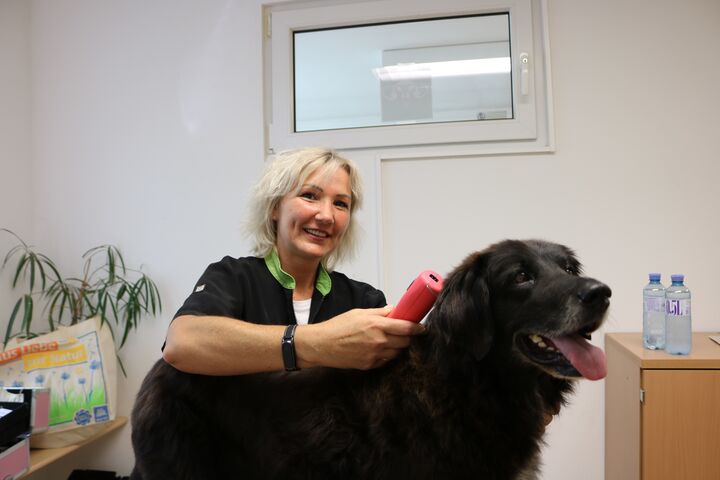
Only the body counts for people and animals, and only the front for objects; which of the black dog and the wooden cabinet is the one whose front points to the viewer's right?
the black dog

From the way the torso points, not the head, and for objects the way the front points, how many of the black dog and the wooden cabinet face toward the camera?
1

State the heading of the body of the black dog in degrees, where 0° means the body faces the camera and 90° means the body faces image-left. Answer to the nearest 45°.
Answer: approximately 270°

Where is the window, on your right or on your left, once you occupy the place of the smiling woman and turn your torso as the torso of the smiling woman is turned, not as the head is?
on your left

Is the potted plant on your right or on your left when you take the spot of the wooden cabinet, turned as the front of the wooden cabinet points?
on your right

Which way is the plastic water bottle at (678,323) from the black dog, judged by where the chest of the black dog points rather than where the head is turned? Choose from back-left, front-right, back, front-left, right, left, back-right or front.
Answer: front-left

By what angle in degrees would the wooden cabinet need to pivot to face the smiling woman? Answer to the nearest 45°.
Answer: approximately 45° to its right

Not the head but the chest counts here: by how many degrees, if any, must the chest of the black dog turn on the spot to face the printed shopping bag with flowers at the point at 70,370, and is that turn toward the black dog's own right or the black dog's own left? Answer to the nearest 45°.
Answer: approximately 135° to the black dog's own left

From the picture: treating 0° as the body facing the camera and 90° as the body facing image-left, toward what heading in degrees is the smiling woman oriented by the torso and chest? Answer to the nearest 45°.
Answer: approximately 315°
